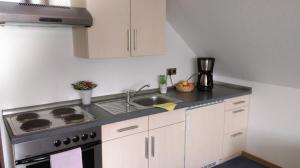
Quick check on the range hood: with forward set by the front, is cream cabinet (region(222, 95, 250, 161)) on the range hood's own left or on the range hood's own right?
on the range hood's own left

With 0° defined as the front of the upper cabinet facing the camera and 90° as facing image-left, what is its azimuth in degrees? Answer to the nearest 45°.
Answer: approximately 315°

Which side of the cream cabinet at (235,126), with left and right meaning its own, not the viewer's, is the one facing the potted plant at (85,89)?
right

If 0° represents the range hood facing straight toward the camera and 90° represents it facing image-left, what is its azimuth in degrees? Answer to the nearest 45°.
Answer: approximately 0°

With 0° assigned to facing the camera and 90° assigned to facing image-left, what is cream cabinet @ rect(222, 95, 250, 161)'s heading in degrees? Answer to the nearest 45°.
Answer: approximately 315°
